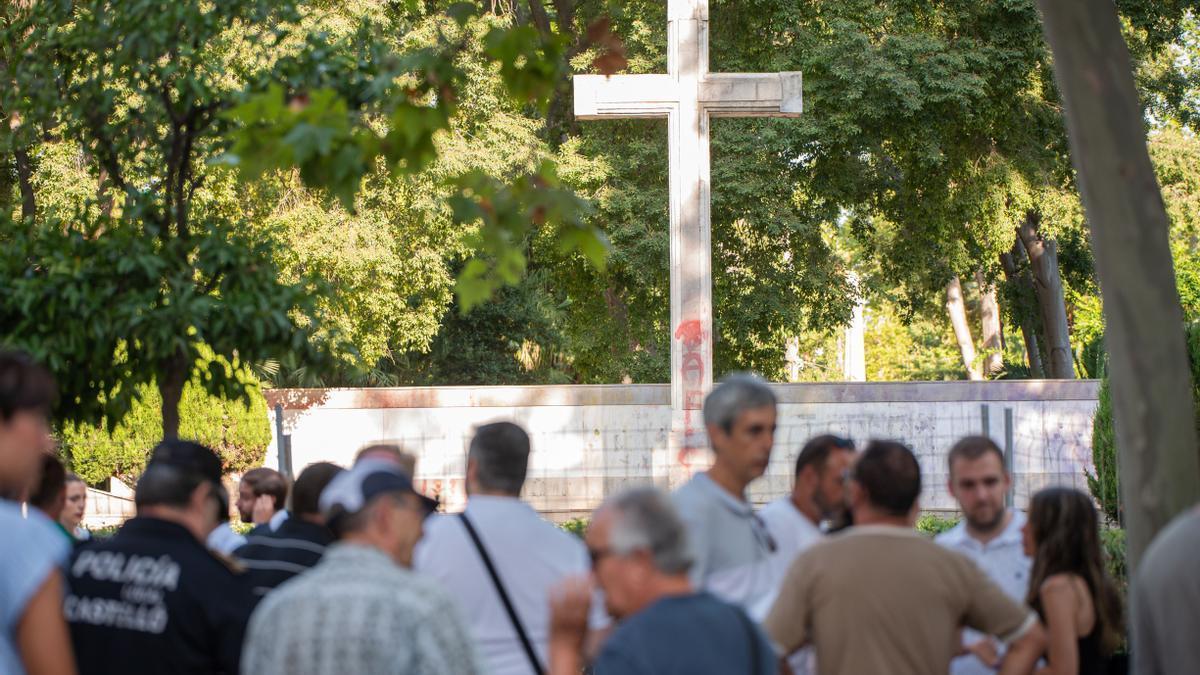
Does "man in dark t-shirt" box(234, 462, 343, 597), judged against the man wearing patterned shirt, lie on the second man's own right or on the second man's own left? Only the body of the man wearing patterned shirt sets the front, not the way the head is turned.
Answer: on the second man's own left

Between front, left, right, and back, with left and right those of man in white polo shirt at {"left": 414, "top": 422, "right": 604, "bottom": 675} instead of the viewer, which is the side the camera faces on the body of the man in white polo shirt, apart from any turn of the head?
back

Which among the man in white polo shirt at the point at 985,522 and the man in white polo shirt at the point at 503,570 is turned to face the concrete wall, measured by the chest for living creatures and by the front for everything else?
the man in white polo shirt at the point at 503,570

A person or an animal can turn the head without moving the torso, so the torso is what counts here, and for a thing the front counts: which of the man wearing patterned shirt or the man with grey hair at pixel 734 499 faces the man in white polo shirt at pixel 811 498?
the man wearing patterned shirt

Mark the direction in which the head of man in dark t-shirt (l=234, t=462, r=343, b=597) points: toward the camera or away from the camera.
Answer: away from the camera

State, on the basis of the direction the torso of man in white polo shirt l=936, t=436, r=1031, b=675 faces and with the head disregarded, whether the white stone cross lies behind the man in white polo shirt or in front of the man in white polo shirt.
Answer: behind

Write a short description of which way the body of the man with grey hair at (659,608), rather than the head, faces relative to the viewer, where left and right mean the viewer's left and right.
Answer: facing away from the viewer and to the left of the viewer

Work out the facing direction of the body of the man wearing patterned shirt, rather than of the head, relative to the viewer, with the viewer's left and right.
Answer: facing away from the viewer and to the right of the viewer

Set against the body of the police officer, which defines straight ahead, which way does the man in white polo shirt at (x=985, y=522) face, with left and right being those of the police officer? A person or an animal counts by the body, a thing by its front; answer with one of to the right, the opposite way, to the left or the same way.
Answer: the opposite way

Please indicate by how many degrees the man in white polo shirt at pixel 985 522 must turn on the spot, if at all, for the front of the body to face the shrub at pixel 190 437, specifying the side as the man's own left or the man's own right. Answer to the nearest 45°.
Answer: approximately 135° to the man's own right

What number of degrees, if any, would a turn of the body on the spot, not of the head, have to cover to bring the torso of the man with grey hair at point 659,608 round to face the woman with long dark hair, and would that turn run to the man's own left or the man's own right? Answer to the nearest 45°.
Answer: approximately 90° to the man's own right

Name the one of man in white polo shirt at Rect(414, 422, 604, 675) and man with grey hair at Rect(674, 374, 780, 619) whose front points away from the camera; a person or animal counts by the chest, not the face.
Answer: the man in white polo shirt

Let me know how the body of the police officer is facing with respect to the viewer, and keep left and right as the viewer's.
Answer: facing away from the viewer and to the right of the viewer
